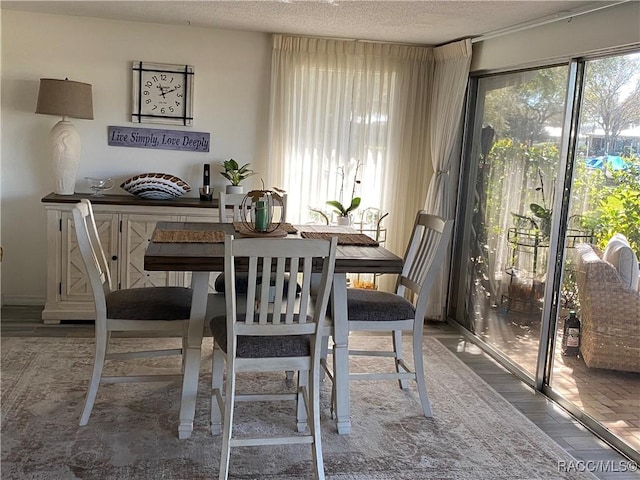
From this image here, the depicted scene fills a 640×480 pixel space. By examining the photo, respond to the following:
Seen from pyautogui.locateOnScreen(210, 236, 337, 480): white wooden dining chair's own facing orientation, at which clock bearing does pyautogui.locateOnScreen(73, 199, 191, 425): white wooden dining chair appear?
pyautogui.locateOnScreen(73, 199, 191, 425): white wooden dining chair is roughly at 10 o'clock from pyautogui.locateOnScreen(210, 236, 337, 480): white wooden dining chair.

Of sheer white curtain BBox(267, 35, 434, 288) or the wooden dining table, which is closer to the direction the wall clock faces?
the wooden dining table

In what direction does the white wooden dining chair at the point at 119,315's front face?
to the viewer's right

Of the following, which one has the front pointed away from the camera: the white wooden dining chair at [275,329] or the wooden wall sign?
the white wooden dining chair

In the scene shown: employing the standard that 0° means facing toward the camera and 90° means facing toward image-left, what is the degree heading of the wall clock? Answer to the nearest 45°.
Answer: approximately 0°

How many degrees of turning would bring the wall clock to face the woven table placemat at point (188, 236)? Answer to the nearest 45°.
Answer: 0° — it already faces it

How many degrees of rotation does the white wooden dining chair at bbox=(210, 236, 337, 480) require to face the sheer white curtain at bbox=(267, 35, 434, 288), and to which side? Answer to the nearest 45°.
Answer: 0° — it already faces it

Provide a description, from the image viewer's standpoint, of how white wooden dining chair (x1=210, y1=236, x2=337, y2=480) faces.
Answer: facing away from the viewer
